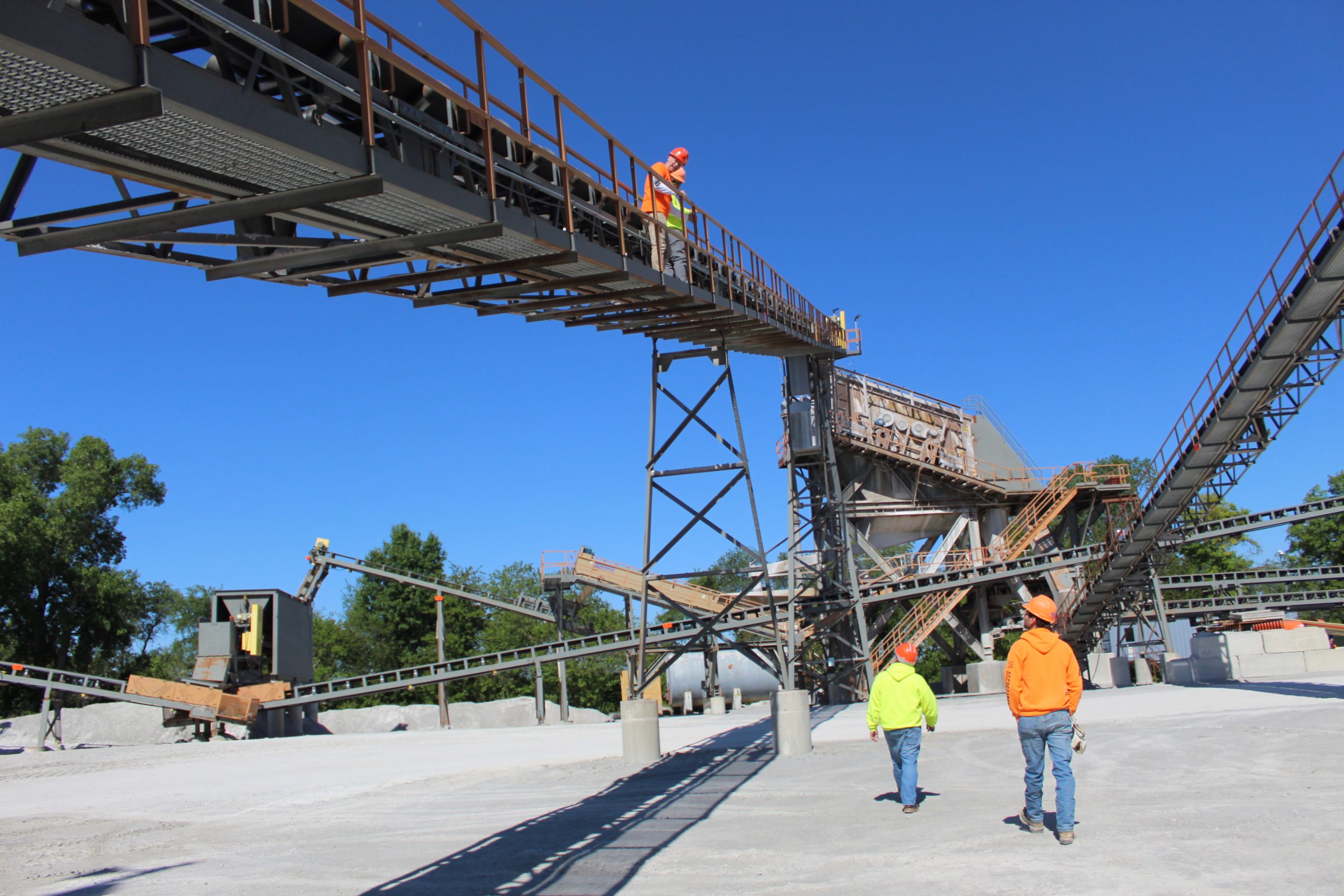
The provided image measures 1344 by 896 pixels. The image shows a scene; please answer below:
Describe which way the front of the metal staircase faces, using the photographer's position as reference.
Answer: facing to the left of the viewer

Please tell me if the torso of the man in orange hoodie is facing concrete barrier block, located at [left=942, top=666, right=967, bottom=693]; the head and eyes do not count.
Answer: yes

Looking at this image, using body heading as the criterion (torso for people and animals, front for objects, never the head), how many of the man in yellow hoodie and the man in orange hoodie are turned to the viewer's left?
0

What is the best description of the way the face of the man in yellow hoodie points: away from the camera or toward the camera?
away from the camera

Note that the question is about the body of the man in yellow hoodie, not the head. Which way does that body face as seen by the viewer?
away from the camera

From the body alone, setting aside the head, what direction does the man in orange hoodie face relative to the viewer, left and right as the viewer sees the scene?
facing away from the viewer

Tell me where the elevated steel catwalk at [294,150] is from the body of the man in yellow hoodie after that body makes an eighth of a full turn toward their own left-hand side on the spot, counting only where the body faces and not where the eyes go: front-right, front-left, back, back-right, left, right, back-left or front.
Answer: left

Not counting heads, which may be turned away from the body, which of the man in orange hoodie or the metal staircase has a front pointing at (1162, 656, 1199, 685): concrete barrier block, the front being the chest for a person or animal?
the man in orange hoodie

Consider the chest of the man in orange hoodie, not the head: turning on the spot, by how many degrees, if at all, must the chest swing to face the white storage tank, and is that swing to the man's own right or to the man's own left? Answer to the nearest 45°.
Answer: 0° — they already face it

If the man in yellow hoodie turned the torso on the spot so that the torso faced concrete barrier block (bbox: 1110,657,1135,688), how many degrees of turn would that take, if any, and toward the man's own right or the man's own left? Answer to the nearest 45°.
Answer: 0° — they already face it

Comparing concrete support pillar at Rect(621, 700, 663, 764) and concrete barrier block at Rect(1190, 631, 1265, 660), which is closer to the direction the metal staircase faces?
the concrete support pillar

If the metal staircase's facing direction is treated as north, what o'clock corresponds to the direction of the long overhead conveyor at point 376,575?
The long overhead conveyor is roughly at 12 o'clock from the metal staircase.

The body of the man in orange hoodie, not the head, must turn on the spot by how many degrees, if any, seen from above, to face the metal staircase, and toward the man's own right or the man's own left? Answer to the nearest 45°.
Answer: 0° — they already face it

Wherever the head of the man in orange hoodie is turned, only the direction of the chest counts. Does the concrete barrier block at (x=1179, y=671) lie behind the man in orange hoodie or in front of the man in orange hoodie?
in front

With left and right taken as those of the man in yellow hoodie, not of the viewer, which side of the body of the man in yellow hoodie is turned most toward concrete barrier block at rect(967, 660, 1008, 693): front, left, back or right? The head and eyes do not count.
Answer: front
